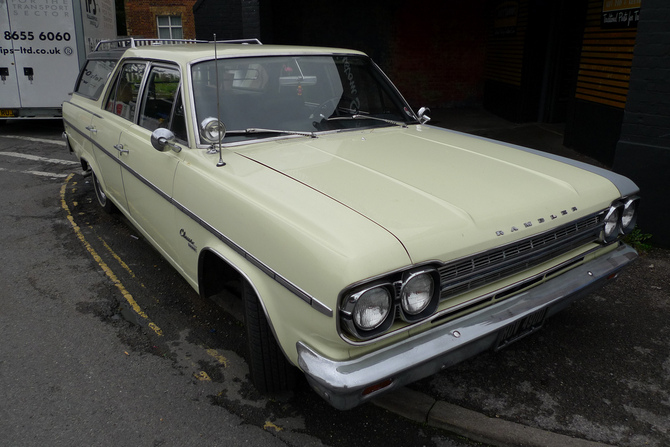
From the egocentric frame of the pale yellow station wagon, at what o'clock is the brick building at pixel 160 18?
The brick building is roughly at 7 o'clock from the pale yellow station wagon.

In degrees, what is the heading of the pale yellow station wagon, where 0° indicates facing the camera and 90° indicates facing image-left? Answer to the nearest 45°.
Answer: approximately 315°

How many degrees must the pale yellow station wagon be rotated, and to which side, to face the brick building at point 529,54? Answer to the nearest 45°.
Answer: approximately 135° to its left
